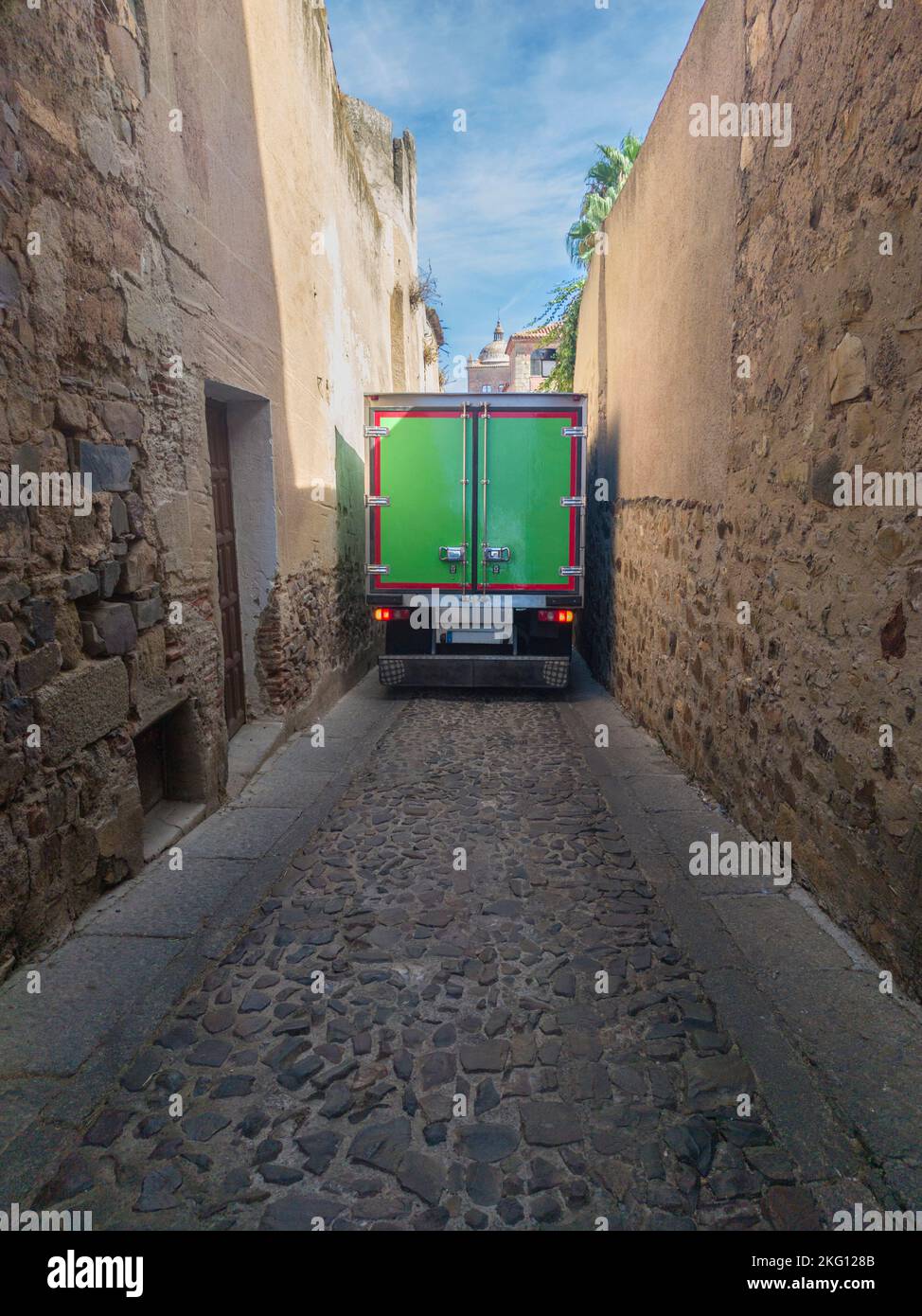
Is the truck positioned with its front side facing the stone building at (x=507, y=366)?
yes

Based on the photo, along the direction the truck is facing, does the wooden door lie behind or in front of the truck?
behind

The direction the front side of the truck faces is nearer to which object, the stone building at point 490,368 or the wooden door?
the stone building

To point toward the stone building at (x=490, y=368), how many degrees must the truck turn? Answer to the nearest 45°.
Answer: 0° — it already faces it

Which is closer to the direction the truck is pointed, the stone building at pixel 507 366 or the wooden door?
the stone building

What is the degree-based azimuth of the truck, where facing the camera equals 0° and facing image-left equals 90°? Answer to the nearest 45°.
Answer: approximately 180°

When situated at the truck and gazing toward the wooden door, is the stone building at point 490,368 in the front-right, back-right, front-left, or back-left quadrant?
back-right
